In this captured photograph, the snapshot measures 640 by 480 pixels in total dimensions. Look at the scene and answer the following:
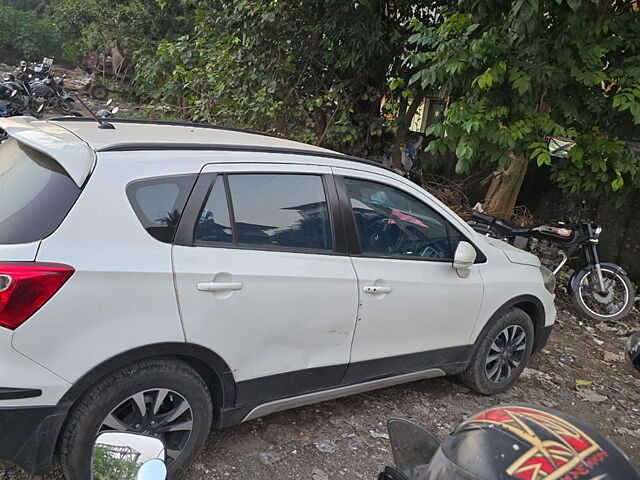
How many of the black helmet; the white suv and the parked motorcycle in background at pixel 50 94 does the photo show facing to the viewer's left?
1

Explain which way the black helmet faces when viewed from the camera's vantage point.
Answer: facing to the left of the viewer

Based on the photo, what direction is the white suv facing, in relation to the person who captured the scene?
facing away from the viewer and to the right of the viewer

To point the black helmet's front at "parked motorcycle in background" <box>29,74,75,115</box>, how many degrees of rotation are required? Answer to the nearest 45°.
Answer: approximately 45° to its right

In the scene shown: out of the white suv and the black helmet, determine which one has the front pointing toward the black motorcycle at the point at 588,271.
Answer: the white suv

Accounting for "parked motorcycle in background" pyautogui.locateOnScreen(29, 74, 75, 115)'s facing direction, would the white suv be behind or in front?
in front

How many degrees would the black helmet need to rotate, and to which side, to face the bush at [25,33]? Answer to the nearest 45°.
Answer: approximately 45° to its right

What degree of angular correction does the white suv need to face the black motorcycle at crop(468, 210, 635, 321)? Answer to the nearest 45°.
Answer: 0° — it already faces it

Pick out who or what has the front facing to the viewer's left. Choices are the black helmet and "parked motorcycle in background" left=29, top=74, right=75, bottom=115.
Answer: the black helmet
